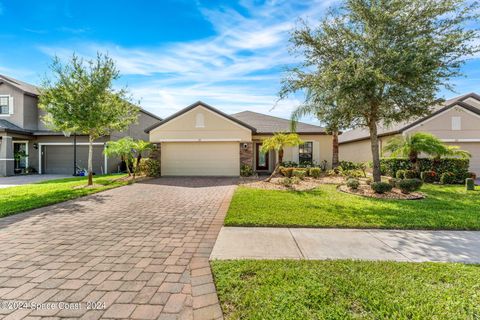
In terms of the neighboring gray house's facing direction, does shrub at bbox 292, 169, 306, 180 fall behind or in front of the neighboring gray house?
in front

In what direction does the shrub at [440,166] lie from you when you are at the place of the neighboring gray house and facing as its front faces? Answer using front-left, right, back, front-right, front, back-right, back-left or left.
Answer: front-left

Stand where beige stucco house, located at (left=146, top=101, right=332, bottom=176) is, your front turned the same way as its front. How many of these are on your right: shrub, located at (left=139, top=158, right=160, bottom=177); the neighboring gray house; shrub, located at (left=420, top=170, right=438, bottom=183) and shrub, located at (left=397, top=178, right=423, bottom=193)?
2

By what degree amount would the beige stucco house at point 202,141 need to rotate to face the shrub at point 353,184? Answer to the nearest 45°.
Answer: approximately 45° to its left

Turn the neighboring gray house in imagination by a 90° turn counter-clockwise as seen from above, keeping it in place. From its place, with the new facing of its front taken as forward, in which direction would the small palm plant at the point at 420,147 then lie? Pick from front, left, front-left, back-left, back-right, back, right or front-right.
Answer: front-right

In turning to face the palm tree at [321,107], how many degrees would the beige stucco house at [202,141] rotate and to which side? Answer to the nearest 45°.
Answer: approximately 45° to its left

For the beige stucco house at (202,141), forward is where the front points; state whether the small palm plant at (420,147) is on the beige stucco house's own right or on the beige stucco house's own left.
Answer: on the beige stucco house's own left

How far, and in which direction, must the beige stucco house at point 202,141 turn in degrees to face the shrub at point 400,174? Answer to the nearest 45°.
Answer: approximately 90° to its left

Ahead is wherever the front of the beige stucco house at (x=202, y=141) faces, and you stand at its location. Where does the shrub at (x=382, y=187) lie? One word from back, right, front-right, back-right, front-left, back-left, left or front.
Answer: front-left

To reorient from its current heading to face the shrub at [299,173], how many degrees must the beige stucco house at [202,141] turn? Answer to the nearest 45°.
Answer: approximately 90° to its left

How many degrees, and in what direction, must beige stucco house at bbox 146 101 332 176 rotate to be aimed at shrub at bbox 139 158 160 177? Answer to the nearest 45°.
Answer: approximately 90° to its right

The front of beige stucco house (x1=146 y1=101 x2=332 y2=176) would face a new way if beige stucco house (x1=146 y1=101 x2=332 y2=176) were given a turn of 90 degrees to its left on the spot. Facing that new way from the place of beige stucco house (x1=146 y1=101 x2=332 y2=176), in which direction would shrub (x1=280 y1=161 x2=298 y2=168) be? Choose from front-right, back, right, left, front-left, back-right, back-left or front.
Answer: front

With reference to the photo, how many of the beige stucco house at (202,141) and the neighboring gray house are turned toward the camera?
2

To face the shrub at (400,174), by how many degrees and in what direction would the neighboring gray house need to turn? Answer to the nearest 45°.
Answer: approximately 45° to its left

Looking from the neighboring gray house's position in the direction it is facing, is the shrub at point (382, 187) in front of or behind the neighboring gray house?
in front
